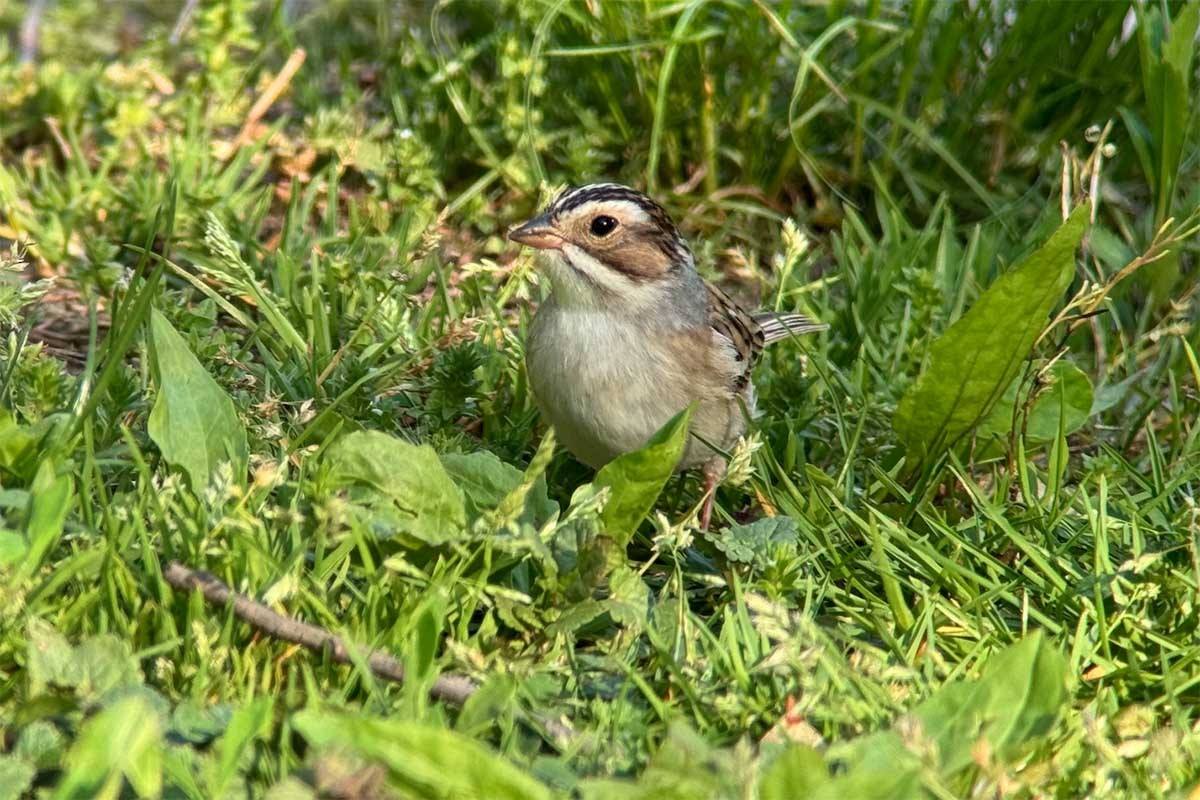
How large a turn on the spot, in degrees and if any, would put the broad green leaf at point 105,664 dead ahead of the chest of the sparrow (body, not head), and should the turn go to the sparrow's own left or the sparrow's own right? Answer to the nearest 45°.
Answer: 0° — it already faces it

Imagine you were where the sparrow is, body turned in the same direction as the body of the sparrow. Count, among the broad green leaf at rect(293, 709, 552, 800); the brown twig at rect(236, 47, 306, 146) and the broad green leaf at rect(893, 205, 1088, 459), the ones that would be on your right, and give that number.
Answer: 1

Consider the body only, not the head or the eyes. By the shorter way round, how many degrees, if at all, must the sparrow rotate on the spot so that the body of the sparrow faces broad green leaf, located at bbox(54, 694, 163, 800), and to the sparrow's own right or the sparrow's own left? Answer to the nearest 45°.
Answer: approximately 45° to the sparrow's own left

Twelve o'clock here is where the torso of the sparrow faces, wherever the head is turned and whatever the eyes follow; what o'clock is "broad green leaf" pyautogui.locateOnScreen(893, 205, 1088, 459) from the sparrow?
The broad green leaf is roughly at 8 o'clock from the sparrow.

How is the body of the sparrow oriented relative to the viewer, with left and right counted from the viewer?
facing the viewer and to the left of the viewer

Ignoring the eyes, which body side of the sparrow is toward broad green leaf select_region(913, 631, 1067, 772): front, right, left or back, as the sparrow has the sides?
left

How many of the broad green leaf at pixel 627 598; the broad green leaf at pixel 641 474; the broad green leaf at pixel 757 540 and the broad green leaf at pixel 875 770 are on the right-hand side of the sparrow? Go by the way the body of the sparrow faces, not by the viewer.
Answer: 0

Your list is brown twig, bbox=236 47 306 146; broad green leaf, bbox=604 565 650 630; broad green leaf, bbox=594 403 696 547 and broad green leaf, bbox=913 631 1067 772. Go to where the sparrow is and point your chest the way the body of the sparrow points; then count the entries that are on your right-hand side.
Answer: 1

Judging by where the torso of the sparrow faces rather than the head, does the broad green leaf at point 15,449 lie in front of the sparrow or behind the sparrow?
in front

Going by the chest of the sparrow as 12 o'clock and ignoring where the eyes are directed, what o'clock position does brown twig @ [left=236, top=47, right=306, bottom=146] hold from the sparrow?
The brown twig is roughly at 3 o'clock from the sparrow.

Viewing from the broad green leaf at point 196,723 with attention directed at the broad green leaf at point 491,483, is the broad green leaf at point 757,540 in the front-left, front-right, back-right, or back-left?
front-right

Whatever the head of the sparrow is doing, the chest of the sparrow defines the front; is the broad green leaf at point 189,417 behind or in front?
in front

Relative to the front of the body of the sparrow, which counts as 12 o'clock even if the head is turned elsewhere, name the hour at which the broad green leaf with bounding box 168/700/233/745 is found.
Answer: The broad green leaf is roughly at 11 o'clock from the sparrow.

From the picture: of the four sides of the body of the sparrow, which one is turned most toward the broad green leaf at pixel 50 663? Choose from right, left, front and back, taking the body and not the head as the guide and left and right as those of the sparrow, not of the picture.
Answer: front

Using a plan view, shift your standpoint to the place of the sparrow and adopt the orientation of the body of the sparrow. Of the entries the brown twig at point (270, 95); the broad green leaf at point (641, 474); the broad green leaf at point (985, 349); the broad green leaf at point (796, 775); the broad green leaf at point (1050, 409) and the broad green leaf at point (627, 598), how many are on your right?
1

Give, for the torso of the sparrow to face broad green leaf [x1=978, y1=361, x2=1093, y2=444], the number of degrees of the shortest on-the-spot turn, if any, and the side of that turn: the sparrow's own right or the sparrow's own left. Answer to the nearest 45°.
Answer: approximately 135° to the sparrow's own left
